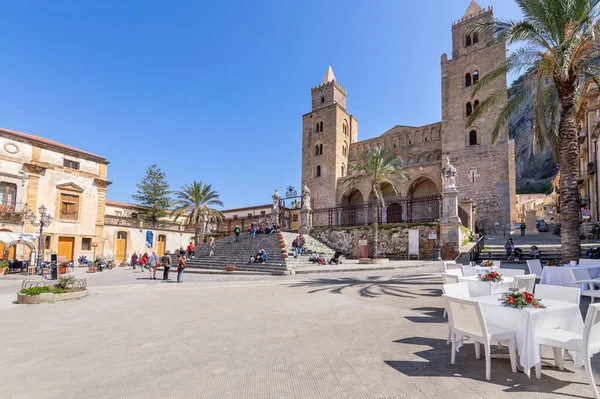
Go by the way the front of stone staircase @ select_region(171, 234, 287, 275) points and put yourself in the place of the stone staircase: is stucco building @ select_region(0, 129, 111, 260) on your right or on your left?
on your right

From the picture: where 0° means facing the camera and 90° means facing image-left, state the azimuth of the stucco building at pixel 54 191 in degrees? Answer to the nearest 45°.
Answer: approximately 315°

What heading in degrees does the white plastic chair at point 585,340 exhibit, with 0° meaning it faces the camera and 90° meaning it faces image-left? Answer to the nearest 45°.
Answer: approximately 135°

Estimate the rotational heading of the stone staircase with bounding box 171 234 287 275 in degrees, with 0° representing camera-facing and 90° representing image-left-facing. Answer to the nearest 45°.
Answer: approximately 0°

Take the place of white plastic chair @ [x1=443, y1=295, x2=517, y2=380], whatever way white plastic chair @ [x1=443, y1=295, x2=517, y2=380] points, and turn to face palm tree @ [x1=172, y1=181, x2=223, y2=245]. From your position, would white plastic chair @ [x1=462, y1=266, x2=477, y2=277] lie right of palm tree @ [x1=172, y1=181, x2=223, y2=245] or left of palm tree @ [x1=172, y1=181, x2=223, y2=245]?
right
